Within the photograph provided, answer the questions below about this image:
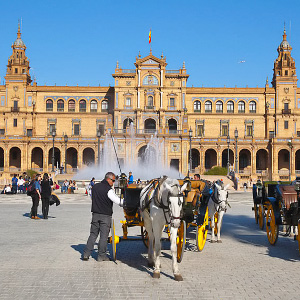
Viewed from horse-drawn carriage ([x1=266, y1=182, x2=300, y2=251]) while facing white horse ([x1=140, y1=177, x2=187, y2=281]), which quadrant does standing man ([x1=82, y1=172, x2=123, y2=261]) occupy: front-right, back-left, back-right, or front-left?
front-right

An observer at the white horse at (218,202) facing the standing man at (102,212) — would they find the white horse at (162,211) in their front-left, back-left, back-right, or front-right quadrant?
front-left

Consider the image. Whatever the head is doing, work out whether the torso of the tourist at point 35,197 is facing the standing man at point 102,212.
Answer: no

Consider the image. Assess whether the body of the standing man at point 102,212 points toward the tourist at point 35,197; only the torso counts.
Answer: no

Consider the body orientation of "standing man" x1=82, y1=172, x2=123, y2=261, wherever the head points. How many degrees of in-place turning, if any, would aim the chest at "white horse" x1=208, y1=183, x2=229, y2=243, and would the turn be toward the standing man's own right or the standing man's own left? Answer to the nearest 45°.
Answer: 0° — they already face it

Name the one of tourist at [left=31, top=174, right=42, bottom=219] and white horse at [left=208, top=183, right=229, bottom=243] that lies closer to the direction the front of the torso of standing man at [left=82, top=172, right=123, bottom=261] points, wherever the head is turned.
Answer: the white horse

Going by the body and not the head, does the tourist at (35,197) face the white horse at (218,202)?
no
